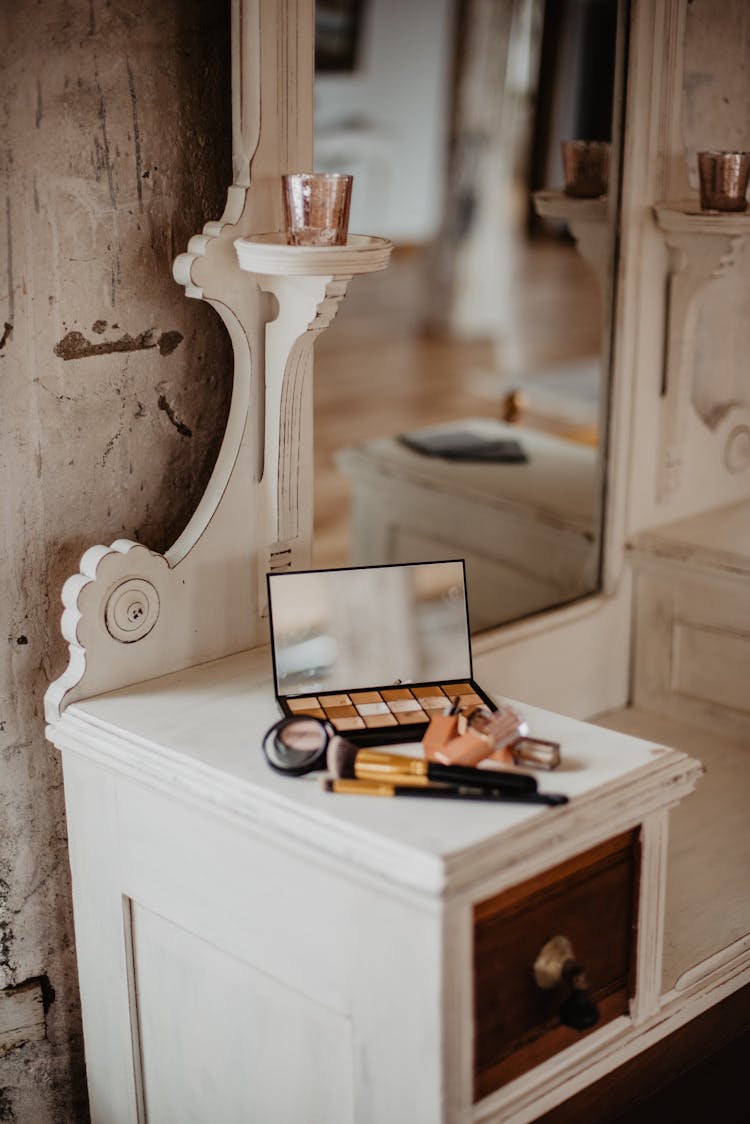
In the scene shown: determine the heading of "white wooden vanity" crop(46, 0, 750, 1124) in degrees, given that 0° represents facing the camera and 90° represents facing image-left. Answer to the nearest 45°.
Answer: approximately 315°

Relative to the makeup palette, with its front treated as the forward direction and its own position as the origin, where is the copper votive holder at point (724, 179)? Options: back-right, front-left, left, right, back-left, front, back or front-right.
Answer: back-left
